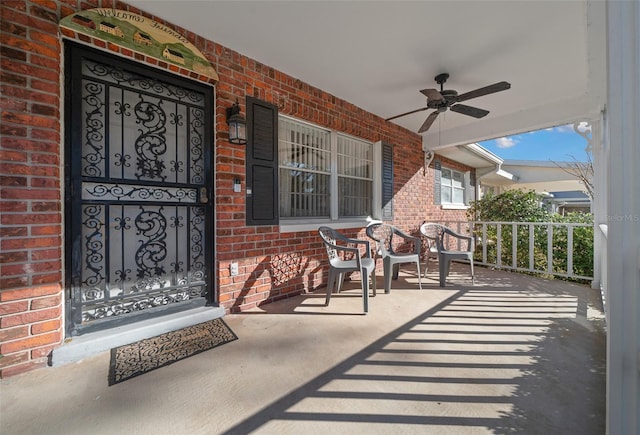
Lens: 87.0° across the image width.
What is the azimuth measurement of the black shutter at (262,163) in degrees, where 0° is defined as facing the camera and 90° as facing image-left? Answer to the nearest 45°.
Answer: approximately 315°

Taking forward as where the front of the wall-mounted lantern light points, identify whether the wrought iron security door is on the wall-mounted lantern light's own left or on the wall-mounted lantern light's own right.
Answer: on the wall-mounted lantern light's own right

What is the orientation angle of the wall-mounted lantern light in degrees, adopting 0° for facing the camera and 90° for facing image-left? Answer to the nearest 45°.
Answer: approximately 315°

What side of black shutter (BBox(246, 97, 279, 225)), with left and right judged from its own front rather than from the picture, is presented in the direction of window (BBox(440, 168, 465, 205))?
left

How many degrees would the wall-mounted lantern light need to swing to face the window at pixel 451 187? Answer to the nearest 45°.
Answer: approximately 90° to its left

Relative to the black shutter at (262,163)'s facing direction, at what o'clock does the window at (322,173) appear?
The window is roughly at 9 o'clock from the black shutter.
